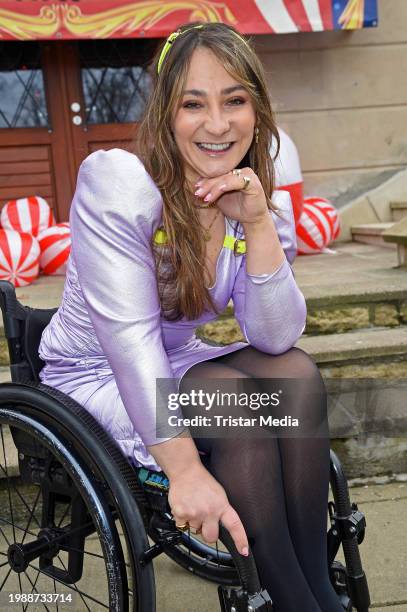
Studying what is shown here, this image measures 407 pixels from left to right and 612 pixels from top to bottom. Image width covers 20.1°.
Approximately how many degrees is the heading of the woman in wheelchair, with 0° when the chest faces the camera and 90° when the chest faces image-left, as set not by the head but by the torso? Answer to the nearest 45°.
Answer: approximately 315°

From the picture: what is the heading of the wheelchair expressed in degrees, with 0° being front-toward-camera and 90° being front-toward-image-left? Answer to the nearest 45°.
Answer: approximately 315°

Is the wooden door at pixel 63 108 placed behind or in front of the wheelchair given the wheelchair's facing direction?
behind

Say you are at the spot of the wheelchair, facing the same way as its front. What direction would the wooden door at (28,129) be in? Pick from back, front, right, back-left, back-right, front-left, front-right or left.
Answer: back-left

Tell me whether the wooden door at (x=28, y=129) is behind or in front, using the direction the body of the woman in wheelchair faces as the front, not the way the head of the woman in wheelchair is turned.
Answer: behind

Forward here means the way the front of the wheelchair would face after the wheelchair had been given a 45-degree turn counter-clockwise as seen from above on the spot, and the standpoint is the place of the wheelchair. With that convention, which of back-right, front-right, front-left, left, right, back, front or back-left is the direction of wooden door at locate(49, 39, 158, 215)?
left

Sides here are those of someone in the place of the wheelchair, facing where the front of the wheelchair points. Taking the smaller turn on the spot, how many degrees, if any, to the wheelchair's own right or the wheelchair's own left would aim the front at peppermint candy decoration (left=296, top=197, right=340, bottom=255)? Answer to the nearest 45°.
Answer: approximately 135° to the wheelchair's own left

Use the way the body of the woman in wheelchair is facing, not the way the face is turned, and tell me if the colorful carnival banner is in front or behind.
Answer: behind
